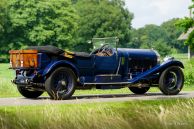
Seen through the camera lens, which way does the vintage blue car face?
facing away from the viewer and to the right of the viewer
